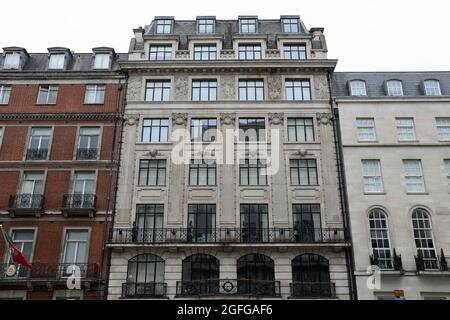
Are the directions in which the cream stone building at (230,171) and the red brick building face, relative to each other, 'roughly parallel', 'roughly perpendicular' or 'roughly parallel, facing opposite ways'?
roughly parallel

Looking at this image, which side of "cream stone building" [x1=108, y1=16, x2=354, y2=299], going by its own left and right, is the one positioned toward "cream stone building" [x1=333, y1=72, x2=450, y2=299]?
left

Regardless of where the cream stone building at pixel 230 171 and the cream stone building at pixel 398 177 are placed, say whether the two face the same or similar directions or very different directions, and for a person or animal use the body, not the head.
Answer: same or similar directions

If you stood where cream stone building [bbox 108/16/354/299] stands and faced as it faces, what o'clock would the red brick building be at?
The red brick building is roughly at 3 o'clock from the cream stone building.

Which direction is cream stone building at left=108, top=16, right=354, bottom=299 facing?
toward the camera

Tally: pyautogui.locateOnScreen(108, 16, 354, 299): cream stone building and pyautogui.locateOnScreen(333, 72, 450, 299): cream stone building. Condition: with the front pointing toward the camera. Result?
2

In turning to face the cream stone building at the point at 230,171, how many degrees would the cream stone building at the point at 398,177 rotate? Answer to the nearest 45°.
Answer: approximately 90° to its right

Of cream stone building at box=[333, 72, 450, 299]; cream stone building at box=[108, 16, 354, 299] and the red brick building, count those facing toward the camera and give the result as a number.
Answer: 3

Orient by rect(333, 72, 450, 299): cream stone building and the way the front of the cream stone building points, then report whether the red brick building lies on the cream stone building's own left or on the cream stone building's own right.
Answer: on the cream stone building's own right
